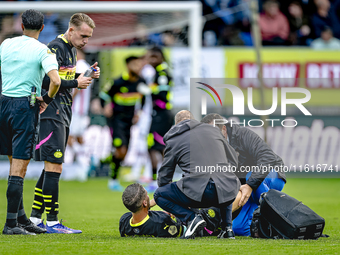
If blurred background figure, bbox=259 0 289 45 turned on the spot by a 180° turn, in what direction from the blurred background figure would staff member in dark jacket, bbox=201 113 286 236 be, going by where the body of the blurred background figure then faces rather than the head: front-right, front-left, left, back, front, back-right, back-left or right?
back

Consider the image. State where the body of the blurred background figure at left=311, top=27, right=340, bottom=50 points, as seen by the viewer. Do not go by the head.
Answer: toward the camera

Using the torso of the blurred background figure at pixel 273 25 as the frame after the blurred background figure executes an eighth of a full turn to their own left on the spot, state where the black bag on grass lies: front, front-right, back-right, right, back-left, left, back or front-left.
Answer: front-right

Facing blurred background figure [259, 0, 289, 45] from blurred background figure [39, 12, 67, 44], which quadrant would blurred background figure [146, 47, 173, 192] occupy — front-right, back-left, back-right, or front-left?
front-right

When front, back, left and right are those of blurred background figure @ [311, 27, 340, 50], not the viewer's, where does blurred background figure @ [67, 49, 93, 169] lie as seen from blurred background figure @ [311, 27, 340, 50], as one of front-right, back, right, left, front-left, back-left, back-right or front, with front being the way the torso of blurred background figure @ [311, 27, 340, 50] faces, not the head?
front-right

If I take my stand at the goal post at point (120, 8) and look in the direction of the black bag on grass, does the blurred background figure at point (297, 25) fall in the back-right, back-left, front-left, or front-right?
back-left

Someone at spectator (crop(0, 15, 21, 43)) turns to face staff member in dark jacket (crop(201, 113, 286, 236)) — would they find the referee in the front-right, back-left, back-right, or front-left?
front-right

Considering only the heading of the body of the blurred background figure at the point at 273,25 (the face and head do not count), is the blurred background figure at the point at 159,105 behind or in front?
in front

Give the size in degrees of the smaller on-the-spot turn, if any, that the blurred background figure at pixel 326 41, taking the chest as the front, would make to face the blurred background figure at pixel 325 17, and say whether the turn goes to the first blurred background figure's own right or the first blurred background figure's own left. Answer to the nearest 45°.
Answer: approximately 180°

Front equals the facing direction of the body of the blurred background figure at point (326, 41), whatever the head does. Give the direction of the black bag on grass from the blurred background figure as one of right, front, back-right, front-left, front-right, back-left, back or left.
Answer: front

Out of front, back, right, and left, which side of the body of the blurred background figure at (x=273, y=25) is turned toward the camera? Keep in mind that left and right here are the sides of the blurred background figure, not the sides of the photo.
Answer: front
